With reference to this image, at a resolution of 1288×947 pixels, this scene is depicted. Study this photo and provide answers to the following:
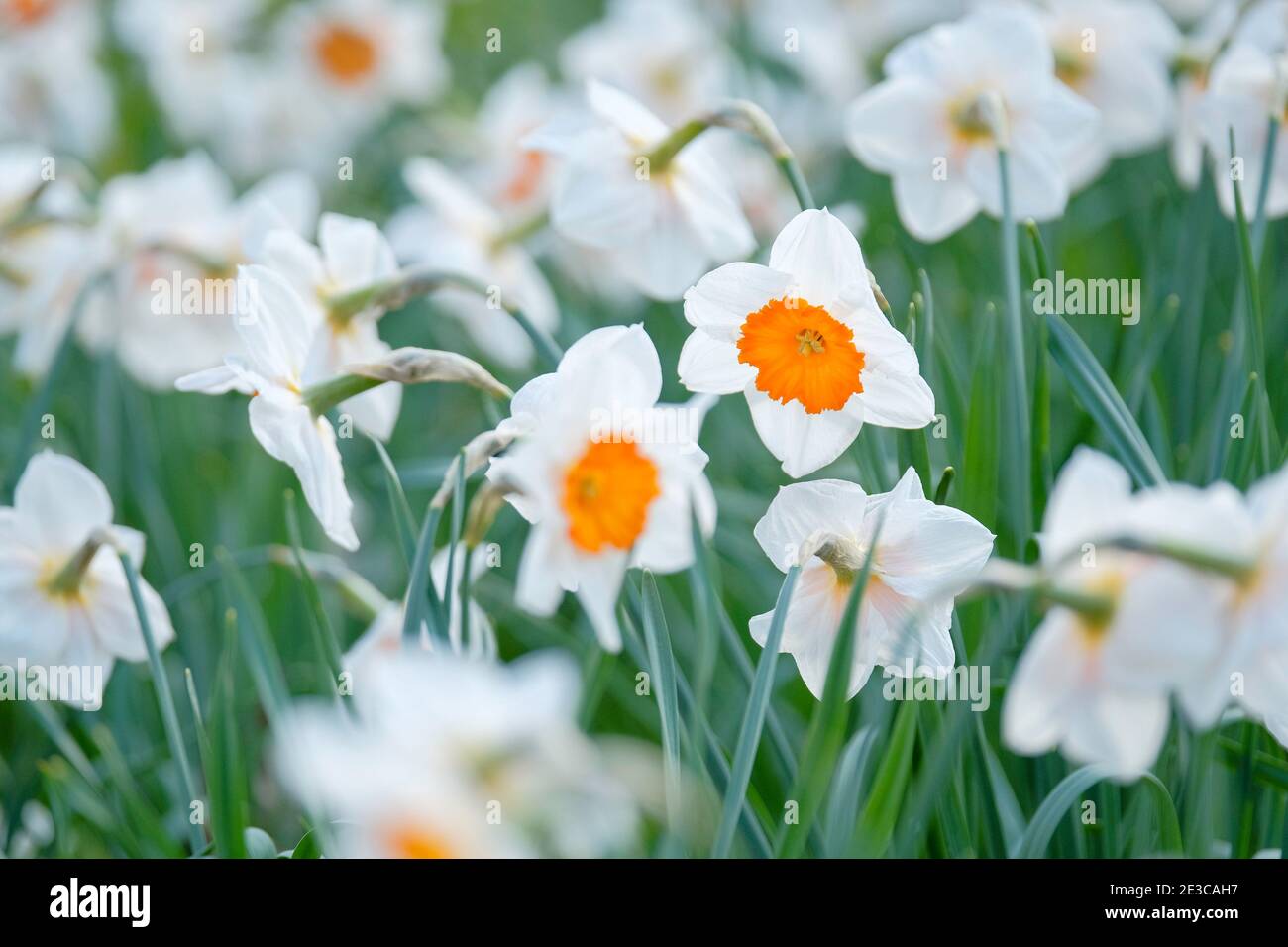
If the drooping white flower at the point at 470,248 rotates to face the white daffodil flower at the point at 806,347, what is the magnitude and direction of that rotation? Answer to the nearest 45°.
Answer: approximately 135° to its left

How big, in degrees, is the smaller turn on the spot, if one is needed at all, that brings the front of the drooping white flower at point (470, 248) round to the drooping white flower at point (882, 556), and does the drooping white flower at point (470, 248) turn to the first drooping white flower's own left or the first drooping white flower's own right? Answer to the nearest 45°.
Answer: approximately 135° to the first drooping white flower's own left

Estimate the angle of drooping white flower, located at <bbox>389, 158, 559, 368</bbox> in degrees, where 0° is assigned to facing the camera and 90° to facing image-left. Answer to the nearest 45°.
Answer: approximately 135°

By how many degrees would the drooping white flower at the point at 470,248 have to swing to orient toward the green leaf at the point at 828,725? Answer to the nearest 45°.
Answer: approximately 135° to its left
